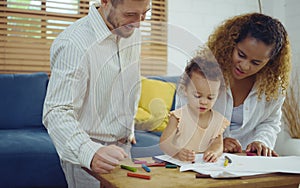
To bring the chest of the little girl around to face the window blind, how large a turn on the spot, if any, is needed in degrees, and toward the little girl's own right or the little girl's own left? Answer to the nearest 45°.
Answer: approximately 135° to the little girl's own right

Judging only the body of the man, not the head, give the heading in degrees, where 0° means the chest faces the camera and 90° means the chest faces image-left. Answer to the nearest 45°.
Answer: approximately 315°

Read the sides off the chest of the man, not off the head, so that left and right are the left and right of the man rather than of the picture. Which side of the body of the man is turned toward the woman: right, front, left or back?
left

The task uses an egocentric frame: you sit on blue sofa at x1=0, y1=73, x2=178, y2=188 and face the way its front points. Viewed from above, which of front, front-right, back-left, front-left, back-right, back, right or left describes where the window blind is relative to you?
back
